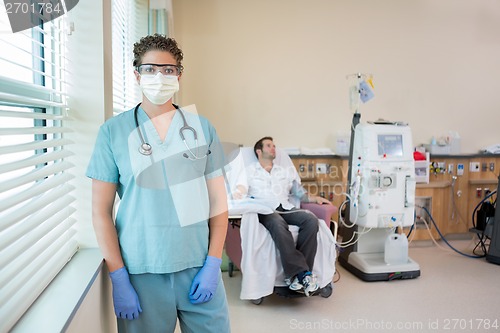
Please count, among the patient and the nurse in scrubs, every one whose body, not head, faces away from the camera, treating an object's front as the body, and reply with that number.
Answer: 0

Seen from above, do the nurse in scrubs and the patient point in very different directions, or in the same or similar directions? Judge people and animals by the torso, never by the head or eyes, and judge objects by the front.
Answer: same or similar directions

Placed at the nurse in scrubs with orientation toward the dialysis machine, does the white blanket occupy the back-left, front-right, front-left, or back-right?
front-left

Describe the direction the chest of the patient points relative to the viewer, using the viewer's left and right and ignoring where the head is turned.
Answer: facing the viewer and to the right of the viewer

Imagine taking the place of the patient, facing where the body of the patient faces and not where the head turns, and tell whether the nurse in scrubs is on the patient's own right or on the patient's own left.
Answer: on the patient's own right

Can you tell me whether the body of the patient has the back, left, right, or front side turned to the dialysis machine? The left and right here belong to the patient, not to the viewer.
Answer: left

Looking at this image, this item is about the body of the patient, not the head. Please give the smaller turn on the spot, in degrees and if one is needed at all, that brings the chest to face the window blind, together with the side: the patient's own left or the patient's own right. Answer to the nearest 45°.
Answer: approximately 90° to the patient's own right

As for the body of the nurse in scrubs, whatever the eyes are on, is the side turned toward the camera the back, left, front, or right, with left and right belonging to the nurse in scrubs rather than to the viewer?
front

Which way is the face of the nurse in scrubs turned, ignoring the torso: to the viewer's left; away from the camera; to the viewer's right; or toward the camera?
toward the camera
